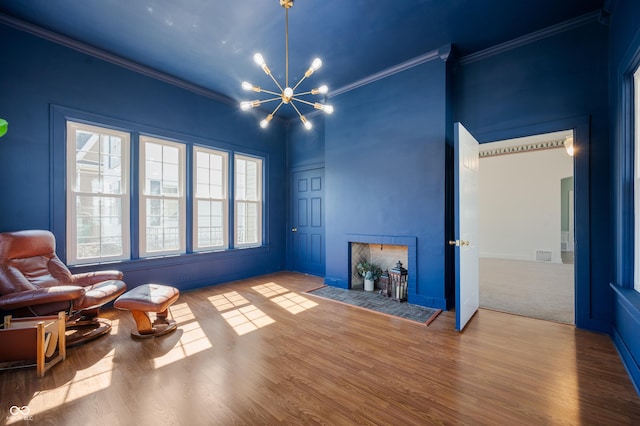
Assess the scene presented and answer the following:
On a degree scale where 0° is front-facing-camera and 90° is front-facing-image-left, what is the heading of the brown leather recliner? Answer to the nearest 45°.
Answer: approximately 315°

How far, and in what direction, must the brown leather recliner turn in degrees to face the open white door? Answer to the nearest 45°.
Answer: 0° — it already faces it

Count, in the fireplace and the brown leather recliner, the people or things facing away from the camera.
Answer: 0

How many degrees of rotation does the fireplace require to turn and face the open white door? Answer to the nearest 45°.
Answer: approximately 90° to its left

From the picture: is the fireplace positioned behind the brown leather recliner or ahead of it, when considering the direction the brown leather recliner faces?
ahead

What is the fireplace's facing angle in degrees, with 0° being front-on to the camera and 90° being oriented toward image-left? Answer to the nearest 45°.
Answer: approximately 45°

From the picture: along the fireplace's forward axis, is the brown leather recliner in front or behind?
in front

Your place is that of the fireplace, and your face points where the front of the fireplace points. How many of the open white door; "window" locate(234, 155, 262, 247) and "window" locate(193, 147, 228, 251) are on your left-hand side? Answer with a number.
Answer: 1
